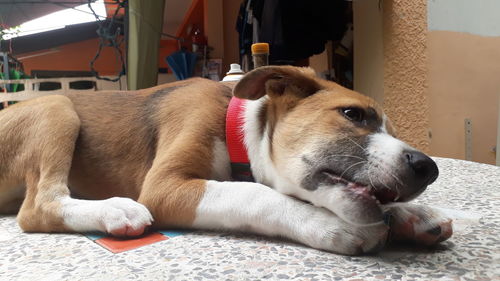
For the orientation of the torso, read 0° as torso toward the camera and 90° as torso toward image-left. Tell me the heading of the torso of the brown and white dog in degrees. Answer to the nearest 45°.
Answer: approximately 270°

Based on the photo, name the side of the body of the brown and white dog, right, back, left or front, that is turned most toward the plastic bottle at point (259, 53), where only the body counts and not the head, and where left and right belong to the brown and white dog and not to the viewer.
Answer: left
